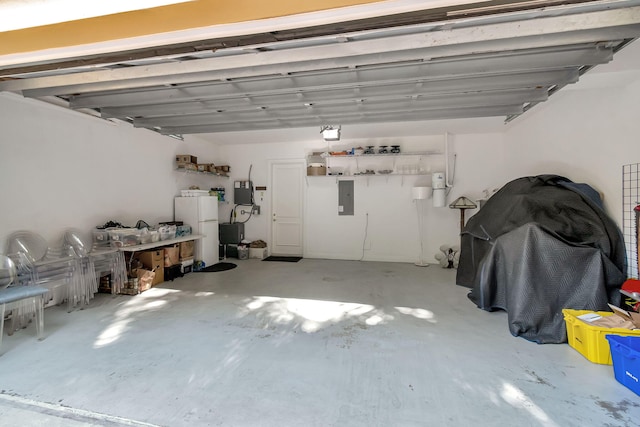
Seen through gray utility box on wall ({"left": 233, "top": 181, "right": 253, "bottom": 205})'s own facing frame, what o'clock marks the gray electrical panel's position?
The gray electrical panel is roughly at 10 o'clock from the gray utility box on wall.

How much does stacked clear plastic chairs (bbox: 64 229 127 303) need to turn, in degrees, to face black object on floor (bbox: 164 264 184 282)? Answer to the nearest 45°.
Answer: approximately 45° to its left

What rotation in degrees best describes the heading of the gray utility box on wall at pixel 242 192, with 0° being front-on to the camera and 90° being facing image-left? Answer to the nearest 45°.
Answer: approximately 0°

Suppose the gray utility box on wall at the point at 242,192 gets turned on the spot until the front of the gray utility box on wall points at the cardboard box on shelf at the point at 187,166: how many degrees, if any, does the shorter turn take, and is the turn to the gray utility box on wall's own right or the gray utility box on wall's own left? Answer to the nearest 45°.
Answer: approximately 45° to the gray utility box on wall's own right

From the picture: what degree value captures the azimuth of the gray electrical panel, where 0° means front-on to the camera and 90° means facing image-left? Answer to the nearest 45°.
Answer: approximately 0°

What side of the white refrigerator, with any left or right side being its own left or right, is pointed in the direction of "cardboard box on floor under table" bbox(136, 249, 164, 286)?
right

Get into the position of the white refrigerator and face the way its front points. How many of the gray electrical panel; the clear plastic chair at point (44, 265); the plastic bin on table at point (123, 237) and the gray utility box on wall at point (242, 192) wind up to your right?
2

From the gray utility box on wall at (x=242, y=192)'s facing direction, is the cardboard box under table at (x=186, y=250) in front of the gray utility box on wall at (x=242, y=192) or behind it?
in front

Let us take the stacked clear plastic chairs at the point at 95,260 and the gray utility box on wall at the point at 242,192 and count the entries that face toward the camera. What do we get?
1

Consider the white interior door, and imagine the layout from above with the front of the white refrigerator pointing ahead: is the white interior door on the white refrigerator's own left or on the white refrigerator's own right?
on the white refrigerator's own left

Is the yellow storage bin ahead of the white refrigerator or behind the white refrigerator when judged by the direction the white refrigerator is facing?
ahead

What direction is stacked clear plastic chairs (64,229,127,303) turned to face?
to the viewer's right
